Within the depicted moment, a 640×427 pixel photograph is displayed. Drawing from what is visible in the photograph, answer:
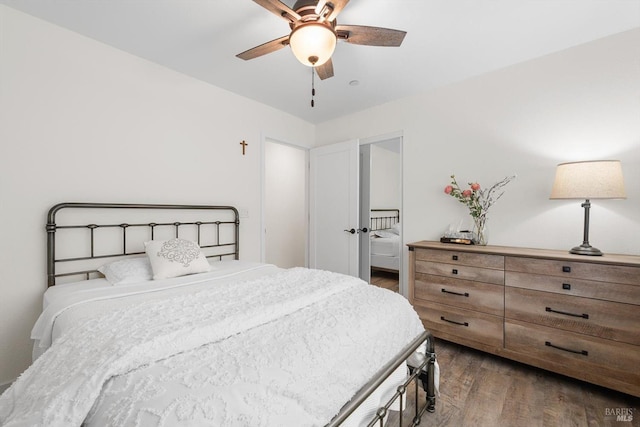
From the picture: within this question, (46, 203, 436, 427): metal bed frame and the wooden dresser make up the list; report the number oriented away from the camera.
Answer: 0

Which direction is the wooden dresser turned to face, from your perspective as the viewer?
facing the viewer and to the left of the viewer

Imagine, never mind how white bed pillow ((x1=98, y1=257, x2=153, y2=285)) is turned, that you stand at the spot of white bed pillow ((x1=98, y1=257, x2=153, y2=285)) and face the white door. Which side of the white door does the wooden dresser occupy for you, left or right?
right

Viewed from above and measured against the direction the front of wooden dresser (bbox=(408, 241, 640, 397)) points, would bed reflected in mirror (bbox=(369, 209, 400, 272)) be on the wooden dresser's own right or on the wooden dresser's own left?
on the wooden dresser's own right

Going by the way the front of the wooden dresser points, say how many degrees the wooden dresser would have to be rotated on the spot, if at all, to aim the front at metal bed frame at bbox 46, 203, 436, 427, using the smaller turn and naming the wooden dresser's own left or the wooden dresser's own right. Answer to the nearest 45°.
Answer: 0° — it already faces it

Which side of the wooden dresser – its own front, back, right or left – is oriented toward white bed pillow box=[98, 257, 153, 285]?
front

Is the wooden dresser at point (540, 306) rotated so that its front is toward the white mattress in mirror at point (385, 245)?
no

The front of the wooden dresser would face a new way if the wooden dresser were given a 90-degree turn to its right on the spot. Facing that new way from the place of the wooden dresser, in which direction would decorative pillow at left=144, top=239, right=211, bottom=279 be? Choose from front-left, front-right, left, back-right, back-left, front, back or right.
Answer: left
